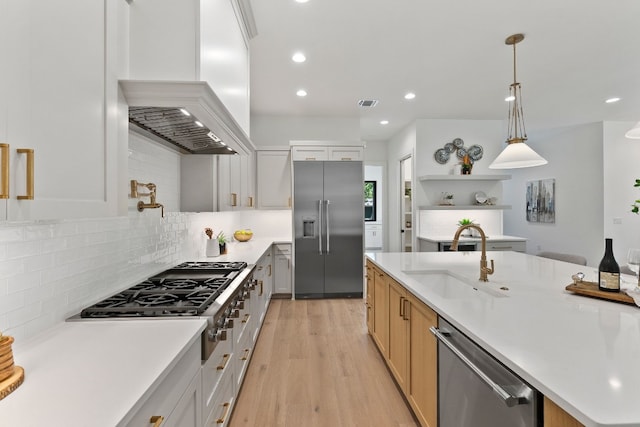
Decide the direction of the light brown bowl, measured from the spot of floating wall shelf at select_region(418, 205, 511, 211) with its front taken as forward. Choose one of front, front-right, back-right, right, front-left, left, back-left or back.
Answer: front-right

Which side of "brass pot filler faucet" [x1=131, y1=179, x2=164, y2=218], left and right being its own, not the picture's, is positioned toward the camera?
right

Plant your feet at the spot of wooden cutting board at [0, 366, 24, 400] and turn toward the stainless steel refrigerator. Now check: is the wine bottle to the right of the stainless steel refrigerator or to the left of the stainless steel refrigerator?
right

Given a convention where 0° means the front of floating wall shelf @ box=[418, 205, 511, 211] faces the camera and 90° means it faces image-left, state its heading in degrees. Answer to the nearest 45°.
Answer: approximately 0°

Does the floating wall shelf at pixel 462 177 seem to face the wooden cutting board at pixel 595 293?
yes

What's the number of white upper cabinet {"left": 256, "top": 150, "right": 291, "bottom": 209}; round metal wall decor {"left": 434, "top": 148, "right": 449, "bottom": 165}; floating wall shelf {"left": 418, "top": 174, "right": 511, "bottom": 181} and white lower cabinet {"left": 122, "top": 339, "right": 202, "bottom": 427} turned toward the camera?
3

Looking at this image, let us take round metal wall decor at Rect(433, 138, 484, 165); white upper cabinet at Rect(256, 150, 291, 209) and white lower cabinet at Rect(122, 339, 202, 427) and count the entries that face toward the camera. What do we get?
2

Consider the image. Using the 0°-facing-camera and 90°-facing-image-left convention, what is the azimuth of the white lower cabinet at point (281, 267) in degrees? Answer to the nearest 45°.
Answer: approximately 0°

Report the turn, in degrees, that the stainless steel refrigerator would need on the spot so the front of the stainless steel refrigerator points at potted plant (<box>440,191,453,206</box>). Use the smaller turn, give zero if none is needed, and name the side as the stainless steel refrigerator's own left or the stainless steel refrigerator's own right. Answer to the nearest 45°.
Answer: approximately 135° to the stainless steel refrigerator's own left

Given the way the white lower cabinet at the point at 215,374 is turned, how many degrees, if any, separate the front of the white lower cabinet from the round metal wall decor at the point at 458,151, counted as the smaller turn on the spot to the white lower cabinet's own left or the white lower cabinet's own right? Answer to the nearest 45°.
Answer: approximately 45° to the white lower cabinet's own left
